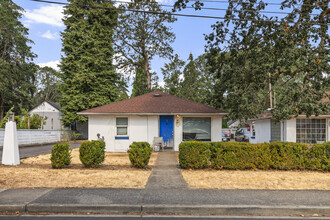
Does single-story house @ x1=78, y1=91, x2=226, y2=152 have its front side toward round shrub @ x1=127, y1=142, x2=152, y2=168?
yes

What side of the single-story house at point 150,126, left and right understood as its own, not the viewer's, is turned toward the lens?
front

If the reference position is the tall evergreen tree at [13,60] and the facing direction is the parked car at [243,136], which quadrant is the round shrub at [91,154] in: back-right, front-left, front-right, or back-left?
front-right

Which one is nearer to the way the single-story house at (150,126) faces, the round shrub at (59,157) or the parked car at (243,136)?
the round shrub

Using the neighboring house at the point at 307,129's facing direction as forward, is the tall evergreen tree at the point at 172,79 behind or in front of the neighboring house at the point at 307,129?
behind

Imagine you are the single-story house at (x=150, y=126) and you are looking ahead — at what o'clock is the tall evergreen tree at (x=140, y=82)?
The tall evergreen tree is roughly at 6 o'clock from the single-story house.

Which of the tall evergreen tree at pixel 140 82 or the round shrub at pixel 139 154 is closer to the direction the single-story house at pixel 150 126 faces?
the round shrub

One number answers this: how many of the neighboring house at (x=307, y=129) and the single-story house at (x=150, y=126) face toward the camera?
2

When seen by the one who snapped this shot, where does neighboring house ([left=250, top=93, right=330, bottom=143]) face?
facing the viewer
